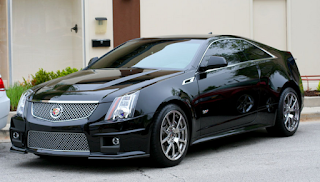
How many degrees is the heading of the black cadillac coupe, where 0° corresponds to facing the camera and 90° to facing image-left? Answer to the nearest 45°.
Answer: approximately 45°

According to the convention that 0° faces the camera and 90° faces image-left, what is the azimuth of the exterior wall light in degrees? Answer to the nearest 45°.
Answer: approximately 0°

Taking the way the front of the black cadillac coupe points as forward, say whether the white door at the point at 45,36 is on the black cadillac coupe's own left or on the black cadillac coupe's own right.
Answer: on the black cadillac coupe's own right

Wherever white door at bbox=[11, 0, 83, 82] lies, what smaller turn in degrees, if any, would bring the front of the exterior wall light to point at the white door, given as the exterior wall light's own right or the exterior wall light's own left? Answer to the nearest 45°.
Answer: approximately 90° to the exterior wall light's own right

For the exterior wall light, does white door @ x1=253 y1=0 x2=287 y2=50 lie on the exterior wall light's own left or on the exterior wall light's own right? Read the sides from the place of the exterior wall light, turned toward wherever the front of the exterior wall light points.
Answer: on the exterior wall light's own left
